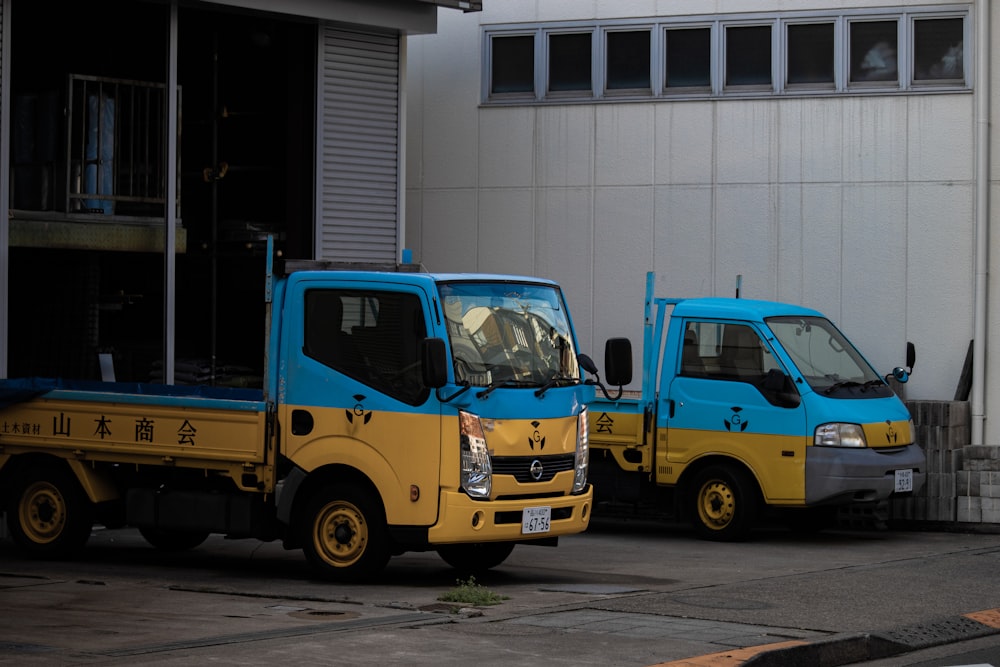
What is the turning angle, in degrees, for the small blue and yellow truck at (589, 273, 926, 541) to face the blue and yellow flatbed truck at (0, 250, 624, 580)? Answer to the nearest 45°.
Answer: approximately 90° to its right

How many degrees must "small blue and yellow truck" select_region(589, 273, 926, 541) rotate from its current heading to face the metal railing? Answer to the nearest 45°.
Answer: approximately 135° to its right

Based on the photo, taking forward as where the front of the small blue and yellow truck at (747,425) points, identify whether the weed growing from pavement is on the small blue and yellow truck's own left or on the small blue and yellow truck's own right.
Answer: on the small blue and yellow truck's own right

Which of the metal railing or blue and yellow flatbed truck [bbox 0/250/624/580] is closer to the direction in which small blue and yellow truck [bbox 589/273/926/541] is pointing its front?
the blue and yellow flatbed truck

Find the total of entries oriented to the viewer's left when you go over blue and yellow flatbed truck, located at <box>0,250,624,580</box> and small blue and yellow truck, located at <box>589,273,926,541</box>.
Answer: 0

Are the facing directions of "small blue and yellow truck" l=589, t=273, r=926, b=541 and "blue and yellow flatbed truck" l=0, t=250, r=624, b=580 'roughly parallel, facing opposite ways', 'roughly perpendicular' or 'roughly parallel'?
roughly parallel

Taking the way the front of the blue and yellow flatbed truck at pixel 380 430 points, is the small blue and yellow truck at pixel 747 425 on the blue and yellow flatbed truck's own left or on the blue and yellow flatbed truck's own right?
on the blue and yellow flatbed truck's own left

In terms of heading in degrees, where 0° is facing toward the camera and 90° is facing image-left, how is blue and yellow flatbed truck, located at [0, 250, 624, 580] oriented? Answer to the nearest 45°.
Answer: approximately 315°

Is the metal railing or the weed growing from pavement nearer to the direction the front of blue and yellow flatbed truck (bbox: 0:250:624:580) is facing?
the weed growing from pavement

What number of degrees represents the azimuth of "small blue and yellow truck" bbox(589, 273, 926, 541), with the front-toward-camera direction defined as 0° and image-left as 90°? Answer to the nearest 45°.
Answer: approximately 315°
